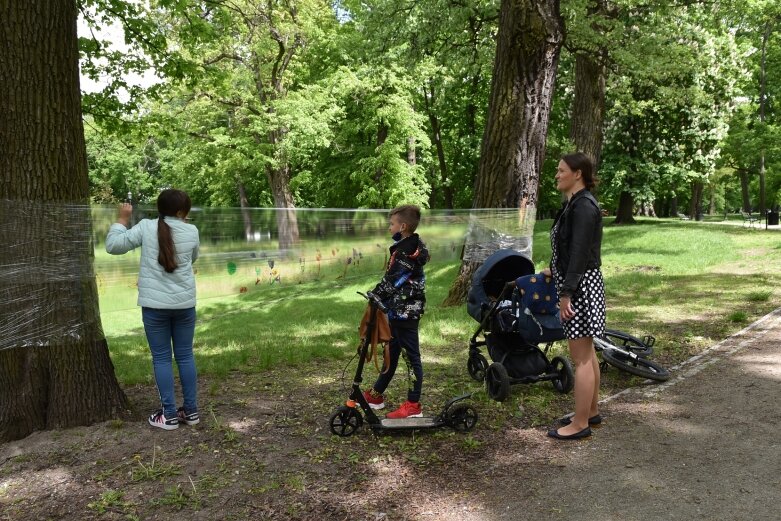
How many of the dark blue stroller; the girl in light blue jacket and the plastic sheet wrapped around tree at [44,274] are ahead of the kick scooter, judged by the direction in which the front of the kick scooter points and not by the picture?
2

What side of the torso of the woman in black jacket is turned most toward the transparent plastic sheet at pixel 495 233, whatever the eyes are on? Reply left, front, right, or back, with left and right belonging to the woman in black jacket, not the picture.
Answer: right

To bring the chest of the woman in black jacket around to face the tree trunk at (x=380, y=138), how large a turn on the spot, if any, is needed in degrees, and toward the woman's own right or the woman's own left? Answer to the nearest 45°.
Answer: approximately 90° to the woman's own right

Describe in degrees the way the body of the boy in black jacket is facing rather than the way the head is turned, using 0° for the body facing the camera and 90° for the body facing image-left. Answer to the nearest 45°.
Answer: approximately 90°

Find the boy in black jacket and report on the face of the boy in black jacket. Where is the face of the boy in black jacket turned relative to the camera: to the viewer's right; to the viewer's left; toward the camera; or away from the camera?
to the viewer's left

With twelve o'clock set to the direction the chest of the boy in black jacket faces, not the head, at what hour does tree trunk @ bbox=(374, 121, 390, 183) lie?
The tree trunk is roughly at 3 o'clock from the boy in black jacket.

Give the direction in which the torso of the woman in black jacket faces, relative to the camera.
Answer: to the viewer's left

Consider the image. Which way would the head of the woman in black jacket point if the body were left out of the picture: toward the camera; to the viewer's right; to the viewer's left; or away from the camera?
to the viewer's left

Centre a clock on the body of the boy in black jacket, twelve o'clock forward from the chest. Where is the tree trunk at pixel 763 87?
The tree trunk is roughly at 4 o'clock from the boy in black jacket.

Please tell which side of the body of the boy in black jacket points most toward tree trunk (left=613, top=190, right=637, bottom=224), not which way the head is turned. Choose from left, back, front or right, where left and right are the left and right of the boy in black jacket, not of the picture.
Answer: right

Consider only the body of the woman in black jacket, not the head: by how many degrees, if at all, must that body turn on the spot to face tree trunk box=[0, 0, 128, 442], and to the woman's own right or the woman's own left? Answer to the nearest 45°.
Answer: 0° — they already face it

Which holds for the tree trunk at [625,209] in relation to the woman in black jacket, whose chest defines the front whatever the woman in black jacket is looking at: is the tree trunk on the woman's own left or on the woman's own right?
on the woman's own right

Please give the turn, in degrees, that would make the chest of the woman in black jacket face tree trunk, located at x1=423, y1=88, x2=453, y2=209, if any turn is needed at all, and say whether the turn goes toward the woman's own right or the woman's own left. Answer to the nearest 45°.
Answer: approximately 90° to the woman's own right

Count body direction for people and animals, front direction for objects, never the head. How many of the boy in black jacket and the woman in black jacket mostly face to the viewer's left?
2

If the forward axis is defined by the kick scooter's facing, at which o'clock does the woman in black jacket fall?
The woman in black jacket is roughly at 6 o'clock from the kick scooter.

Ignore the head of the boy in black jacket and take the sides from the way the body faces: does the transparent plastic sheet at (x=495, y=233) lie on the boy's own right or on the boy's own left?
on the boy's own right

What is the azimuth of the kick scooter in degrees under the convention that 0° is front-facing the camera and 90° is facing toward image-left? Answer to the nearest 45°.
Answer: approximately 90°
